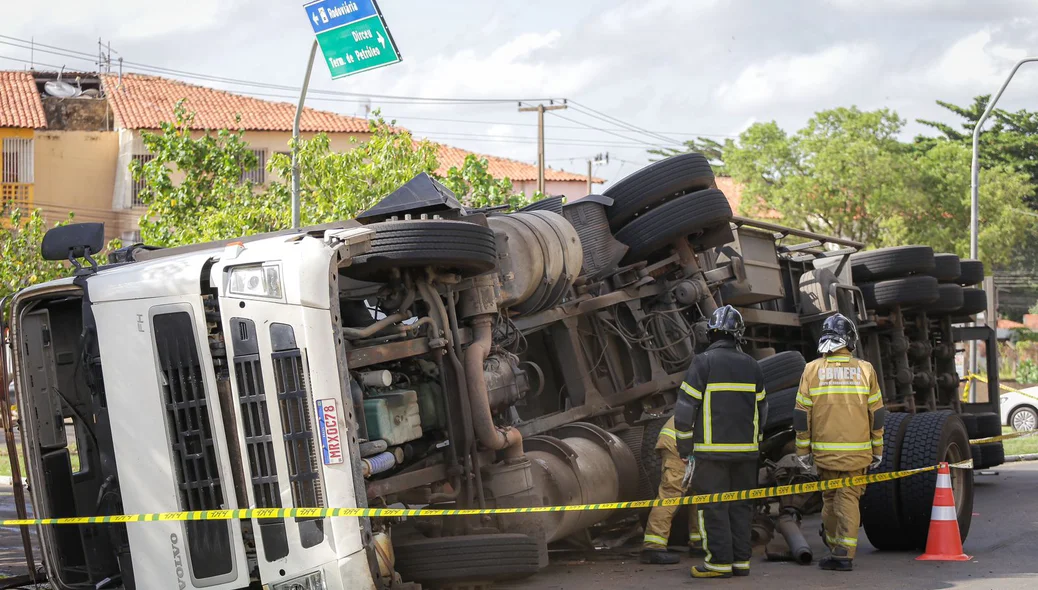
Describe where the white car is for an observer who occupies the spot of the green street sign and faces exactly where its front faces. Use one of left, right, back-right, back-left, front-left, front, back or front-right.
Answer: back-left

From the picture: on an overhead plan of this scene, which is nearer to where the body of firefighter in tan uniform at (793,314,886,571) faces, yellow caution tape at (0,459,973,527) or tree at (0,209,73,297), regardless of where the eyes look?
the tree

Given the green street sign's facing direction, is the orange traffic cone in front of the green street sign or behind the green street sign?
in front

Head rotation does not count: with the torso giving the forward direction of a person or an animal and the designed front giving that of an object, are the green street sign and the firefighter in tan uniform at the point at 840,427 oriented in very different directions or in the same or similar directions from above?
very different directions

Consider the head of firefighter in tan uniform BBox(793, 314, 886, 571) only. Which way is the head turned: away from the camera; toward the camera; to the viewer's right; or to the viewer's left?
away from the camera

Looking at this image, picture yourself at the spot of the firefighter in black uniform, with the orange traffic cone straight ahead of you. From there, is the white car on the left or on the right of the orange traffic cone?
left

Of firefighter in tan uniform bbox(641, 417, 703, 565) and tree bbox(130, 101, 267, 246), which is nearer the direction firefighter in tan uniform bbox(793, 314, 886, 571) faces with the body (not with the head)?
the tree

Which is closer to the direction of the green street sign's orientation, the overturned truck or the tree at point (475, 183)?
the overturned truck

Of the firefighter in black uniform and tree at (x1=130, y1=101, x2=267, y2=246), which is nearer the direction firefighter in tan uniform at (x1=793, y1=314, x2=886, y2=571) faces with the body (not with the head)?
the tree

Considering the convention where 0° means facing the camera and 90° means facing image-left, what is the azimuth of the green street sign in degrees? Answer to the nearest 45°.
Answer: approximately 0°

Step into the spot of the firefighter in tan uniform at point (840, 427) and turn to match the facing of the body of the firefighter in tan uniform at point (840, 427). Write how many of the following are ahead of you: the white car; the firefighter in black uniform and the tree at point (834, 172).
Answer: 2

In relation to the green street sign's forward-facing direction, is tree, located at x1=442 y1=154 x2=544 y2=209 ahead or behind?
behind

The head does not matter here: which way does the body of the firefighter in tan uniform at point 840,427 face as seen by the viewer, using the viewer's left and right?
facing away from the viewer

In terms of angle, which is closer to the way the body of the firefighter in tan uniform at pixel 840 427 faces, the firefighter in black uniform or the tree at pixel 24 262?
the tree

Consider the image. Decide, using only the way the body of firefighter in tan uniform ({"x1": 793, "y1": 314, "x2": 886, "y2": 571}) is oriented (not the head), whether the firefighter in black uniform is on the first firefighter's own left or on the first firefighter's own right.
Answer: on the first firefighter's own left
